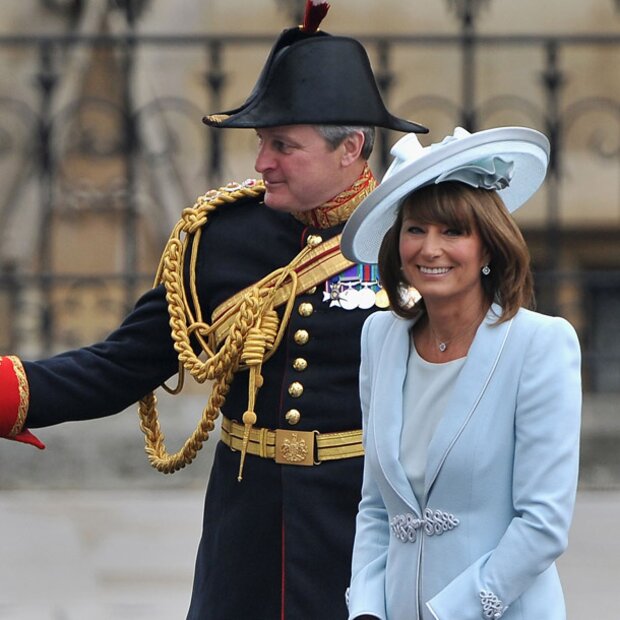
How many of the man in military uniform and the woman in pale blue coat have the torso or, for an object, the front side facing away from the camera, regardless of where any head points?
0

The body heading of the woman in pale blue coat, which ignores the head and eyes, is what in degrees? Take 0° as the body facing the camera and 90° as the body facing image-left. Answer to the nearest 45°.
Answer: approximately 45°

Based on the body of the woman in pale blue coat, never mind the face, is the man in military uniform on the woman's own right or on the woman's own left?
on the woman's own right

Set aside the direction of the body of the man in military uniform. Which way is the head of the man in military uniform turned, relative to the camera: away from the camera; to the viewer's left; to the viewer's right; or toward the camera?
to the viewer's left

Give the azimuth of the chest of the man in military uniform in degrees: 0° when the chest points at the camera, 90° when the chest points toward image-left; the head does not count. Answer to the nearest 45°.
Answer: approximately 0°
